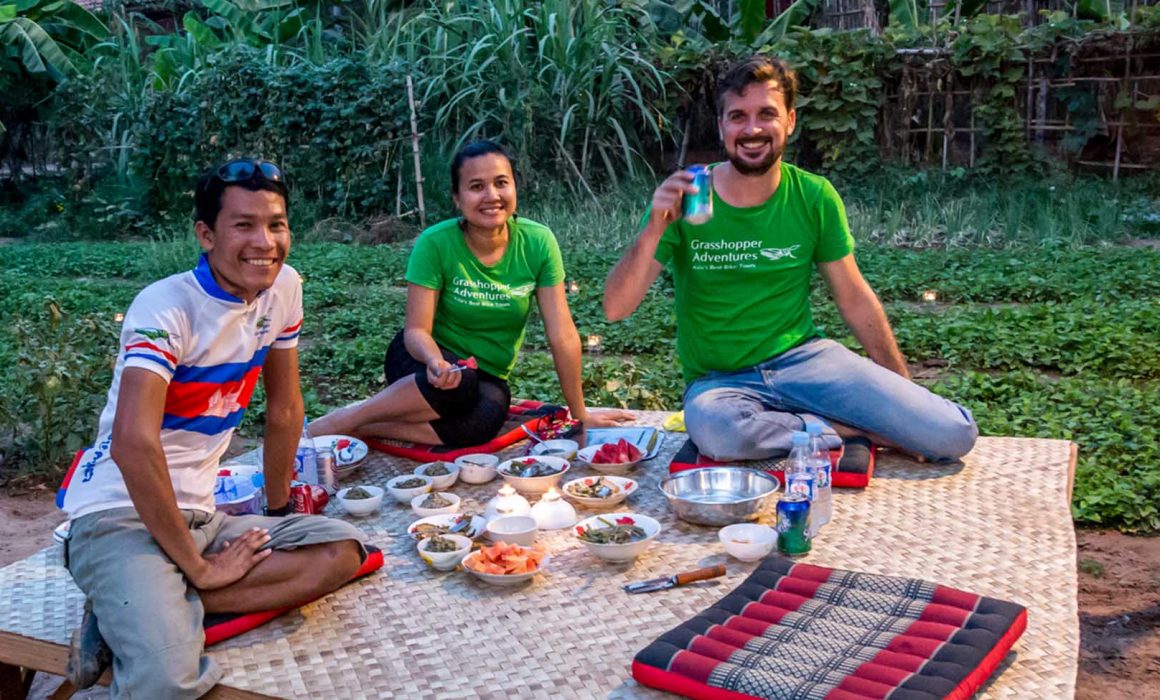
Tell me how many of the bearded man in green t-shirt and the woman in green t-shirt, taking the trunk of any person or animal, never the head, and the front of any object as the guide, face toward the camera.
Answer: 2

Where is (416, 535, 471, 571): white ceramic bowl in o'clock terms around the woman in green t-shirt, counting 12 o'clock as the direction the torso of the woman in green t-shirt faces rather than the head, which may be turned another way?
The white ceramic bowl is roughly at 12 o'clock from the woman in green t-shirt.

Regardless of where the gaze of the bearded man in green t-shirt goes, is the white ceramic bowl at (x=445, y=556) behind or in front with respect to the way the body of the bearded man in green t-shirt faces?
in front

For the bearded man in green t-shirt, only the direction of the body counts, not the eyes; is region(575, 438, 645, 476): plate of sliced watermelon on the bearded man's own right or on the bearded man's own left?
on the bearded man's own right

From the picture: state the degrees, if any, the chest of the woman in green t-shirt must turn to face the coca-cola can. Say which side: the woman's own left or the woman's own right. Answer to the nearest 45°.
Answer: approximately 45° to the woman's own right

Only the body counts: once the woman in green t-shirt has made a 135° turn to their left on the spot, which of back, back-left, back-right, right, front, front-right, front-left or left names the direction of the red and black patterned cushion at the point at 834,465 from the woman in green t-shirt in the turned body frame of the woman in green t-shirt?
right

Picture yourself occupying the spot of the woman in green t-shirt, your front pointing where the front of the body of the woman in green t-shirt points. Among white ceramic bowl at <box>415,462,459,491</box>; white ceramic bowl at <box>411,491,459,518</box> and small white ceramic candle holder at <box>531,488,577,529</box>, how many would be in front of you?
3

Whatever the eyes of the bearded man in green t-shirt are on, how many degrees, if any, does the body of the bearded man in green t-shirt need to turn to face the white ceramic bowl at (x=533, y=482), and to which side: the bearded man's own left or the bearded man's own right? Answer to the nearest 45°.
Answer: approximately 45° to the bearded man's own right

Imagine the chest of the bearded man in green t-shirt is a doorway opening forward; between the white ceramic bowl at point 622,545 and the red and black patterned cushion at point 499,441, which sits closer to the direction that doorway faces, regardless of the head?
the white ceramic bowl

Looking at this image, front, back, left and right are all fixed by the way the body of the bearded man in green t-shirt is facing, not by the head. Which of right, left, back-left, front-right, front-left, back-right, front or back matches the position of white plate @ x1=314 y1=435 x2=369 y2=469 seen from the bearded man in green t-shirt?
right

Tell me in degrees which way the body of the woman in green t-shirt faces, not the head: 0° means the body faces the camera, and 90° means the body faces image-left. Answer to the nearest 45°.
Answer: approximately 0°

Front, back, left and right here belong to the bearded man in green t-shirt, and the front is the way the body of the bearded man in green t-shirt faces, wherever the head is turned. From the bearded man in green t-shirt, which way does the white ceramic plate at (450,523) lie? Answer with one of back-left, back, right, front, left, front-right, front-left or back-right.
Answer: front-right

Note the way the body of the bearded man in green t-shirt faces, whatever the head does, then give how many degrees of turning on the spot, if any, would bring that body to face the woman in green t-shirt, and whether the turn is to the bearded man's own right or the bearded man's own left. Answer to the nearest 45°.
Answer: approximately 90° to the bearded man's own right

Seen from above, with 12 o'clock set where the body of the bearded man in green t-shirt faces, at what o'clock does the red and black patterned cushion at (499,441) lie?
The red and black patterned cushion is roughly at 3 o'clock from the bearded man in green t-shirt.
